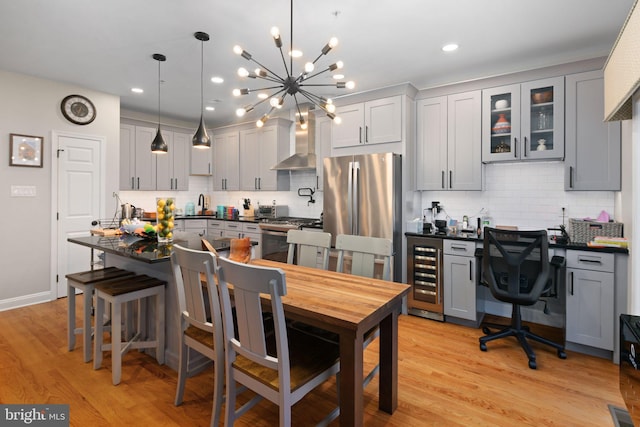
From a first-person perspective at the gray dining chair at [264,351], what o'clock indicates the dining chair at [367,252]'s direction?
The dining chair is roughly at 12 o'clock from the gray dining chair.

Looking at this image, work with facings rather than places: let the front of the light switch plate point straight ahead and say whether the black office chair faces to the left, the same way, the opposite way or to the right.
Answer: to the left

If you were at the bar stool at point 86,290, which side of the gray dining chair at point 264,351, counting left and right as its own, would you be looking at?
left

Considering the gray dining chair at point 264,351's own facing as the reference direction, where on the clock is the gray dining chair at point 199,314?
the gray dining chair at point 199,314 is roughly at 9 o'clock from the gray dining chair at point 264,351.

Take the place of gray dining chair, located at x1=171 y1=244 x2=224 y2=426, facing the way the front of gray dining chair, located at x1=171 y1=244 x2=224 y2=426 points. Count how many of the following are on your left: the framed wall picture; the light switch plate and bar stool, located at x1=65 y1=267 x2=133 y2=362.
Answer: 3

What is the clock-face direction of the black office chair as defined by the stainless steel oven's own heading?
The black office chair is roughly at 9 o'clock from the stainless steel oven.

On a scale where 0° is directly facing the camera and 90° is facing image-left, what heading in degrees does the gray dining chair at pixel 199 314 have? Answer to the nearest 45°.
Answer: approximately 225°

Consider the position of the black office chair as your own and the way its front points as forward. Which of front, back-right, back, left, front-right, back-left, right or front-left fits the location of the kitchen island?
back-left

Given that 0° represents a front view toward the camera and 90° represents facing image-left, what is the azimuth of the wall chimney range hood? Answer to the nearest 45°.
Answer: approximately 45°

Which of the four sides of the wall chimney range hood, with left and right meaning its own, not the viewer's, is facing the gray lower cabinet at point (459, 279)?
left

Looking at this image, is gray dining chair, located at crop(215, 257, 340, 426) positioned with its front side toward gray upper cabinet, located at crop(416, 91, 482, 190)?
yes
